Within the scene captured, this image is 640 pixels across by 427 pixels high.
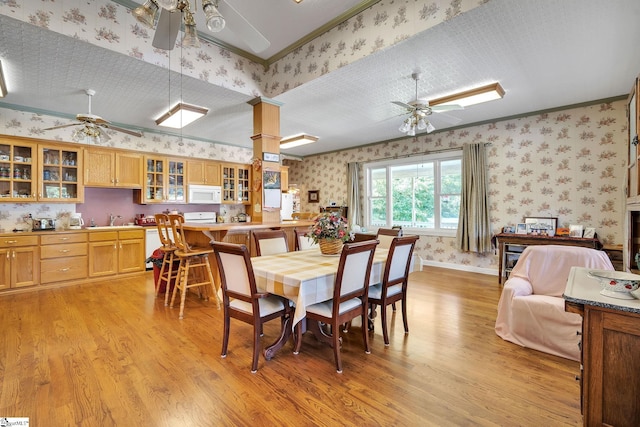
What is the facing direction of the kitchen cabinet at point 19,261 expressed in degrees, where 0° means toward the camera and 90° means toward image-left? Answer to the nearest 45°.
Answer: approximately 0°

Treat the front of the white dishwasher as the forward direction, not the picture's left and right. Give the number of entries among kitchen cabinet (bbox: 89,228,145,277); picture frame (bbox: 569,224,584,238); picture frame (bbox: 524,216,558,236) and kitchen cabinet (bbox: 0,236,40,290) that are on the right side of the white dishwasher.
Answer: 2

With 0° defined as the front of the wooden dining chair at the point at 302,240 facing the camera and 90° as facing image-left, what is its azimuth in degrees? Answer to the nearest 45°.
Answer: approximately 315°

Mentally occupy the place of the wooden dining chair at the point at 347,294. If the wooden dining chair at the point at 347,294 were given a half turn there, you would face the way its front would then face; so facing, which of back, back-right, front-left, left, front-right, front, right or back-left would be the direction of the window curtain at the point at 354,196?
back-left

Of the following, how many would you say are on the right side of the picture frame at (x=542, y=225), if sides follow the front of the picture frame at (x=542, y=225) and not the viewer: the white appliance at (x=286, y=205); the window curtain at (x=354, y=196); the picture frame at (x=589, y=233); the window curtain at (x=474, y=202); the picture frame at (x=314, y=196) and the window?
5

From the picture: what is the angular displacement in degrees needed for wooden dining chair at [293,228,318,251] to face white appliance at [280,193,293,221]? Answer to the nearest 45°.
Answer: approximately 135° to its left

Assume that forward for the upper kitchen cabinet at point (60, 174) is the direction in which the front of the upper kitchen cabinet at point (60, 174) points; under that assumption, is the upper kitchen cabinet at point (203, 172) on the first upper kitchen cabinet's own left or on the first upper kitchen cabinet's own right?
on the first upper kitchen cabinet's own left

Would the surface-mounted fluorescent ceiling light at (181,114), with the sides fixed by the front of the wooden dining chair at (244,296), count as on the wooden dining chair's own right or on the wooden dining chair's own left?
on the wooden dining chair's own left

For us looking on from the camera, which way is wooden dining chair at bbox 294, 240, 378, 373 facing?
facing away from the viewer and to the left of the viewer

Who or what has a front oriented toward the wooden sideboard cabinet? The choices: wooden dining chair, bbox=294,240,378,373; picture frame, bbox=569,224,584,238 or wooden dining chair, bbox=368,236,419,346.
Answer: the picture frame
